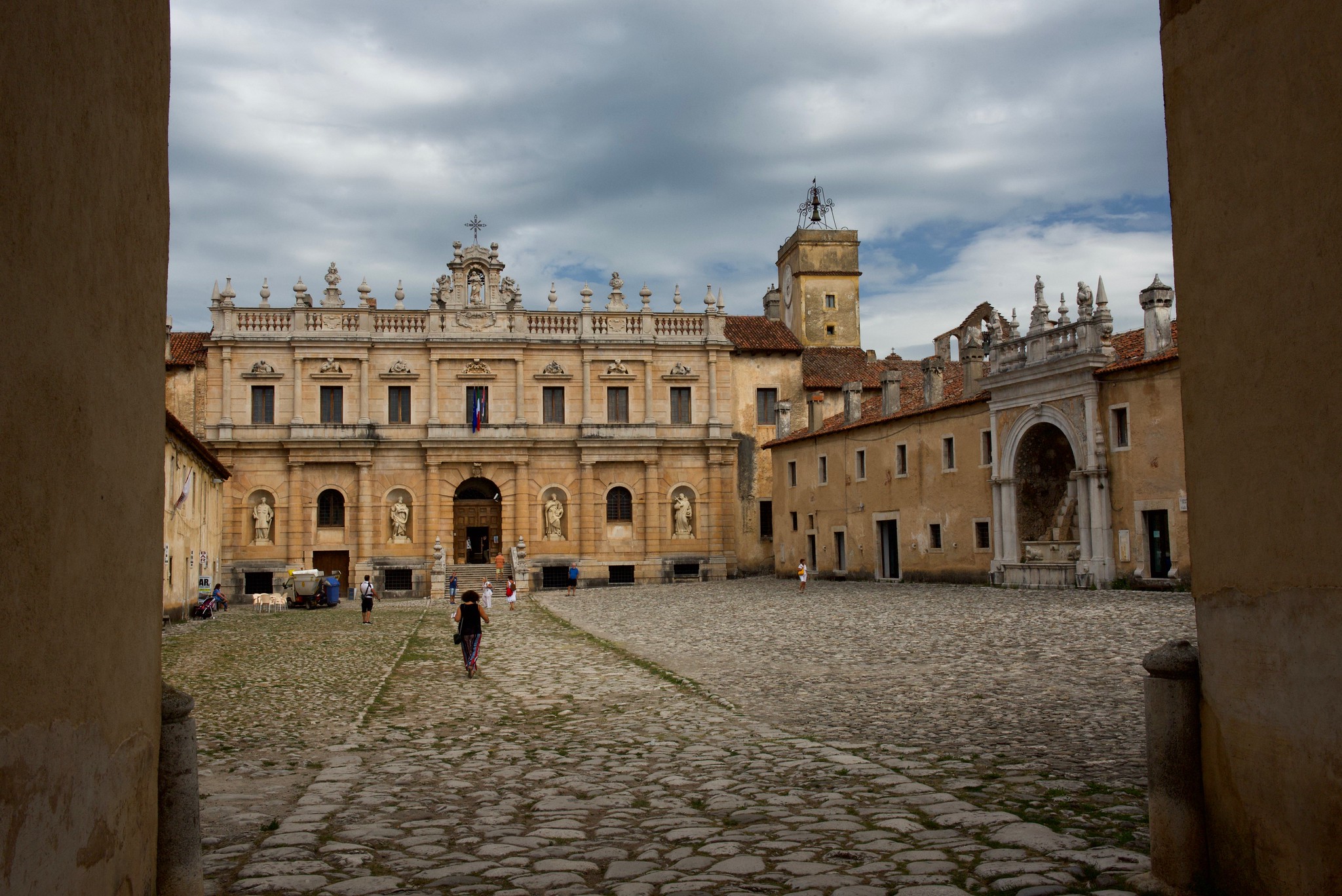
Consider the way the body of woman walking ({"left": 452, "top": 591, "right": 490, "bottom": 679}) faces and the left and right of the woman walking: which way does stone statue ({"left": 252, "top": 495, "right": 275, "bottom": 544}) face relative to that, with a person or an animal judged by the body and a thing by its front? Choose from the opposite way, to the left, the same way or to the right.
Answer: the opposite way

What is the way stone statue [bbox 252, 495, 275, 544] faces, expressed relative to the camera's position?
facing the viewer

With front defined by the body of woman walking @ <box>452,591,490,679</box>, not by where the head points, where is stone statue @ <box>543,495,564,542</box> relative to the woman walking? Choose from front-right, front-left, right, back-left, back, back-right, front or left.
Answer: front

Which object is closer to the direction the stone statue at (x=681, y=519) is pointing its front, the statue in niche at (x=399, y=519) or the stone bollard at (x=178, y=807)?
the stone bollard

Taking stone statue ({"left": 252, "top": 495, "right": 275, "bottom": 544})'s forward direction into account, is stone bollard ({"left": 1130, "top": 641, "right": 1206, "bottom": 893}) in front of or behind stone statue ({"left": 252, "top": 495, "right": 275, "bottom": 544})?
in front

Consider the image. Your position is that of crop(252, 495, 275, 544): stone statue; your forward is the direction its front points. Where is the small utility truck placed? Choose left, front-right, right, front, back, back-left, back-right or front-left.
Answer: front

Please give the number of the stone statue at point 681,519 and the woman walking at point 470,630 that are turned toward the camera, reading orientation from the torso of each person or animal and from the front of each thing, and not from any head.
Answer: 1

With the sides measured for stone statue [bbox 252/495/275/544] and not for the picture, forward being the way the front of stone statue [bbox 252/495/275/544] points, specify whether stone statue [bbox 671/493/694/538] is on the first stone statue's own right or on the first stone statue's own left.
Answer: on the first stone statue's own left

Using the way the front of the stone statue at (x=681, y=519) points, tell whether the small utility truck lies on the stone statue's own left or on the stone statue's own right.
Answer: on the stone statue's own right

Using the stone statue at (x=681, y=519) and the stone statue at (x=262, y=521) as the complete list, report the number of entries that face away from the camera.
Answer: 0

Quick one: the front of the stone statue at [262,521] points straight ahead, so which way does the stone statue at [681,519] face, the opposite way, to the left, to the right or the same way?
the same way

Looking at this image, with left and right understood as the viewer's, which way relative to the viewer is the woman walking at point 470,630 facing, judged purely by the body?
facing away from the viewer

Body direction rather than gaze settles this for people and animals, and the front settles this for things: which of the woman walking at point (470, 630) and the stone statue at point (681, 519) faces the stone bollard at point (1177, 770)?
the stone statue

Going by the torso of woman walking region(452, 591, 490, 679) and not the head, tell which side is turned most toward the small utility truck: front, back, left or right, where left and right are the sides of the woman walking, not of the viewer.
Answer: front

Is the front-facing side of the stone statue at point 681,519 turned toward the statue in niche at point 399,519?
no

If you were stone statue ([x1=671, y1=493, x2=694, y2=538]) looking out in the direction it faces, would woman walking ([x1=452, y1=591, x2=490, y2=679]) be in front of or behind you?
in front
